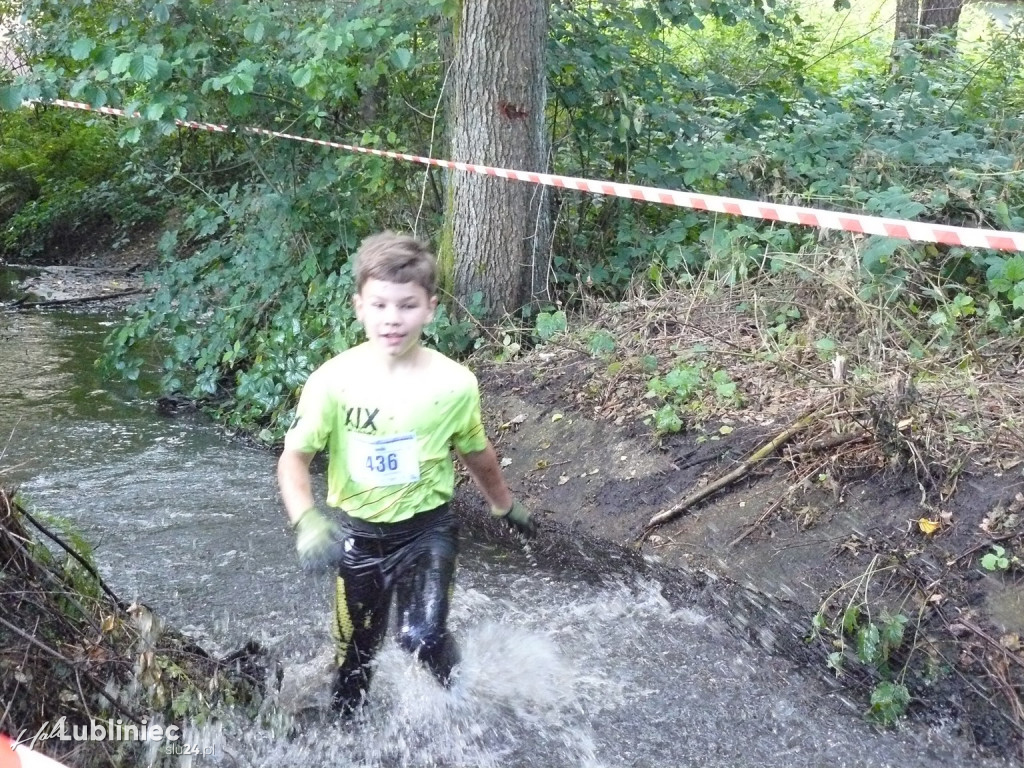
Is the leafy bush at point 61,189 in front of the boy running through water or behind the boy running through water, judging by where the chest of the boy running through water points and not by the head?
behind

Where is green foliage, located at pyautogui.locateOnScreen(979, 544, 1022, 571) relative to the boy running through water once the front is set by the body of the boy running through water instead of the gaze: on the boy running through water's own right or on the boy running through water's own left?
on the boy running through water's own left

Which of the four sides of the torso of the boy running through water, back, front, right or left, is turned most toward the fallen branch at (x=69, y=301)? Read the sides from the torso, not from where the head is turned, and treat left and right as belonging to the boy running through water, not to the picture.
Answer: back

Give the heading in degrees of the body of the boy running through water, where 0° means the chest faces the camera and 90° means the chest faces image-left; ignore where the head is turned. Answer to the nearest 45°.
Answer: approximately 0°

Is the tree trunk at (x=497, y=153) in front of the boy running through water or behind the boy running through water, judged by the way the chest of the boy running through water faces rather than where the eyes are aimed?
behind

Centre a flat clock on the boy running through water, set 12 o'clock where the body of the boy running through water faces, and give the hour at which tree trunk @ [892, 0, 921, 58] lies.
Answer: The tree trunk is roughly at 7 o'clock from the boy running through water.

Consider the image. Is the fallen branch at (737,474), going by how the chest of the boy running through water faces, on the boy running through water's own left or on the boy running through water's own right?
on the boy running through water's own left
